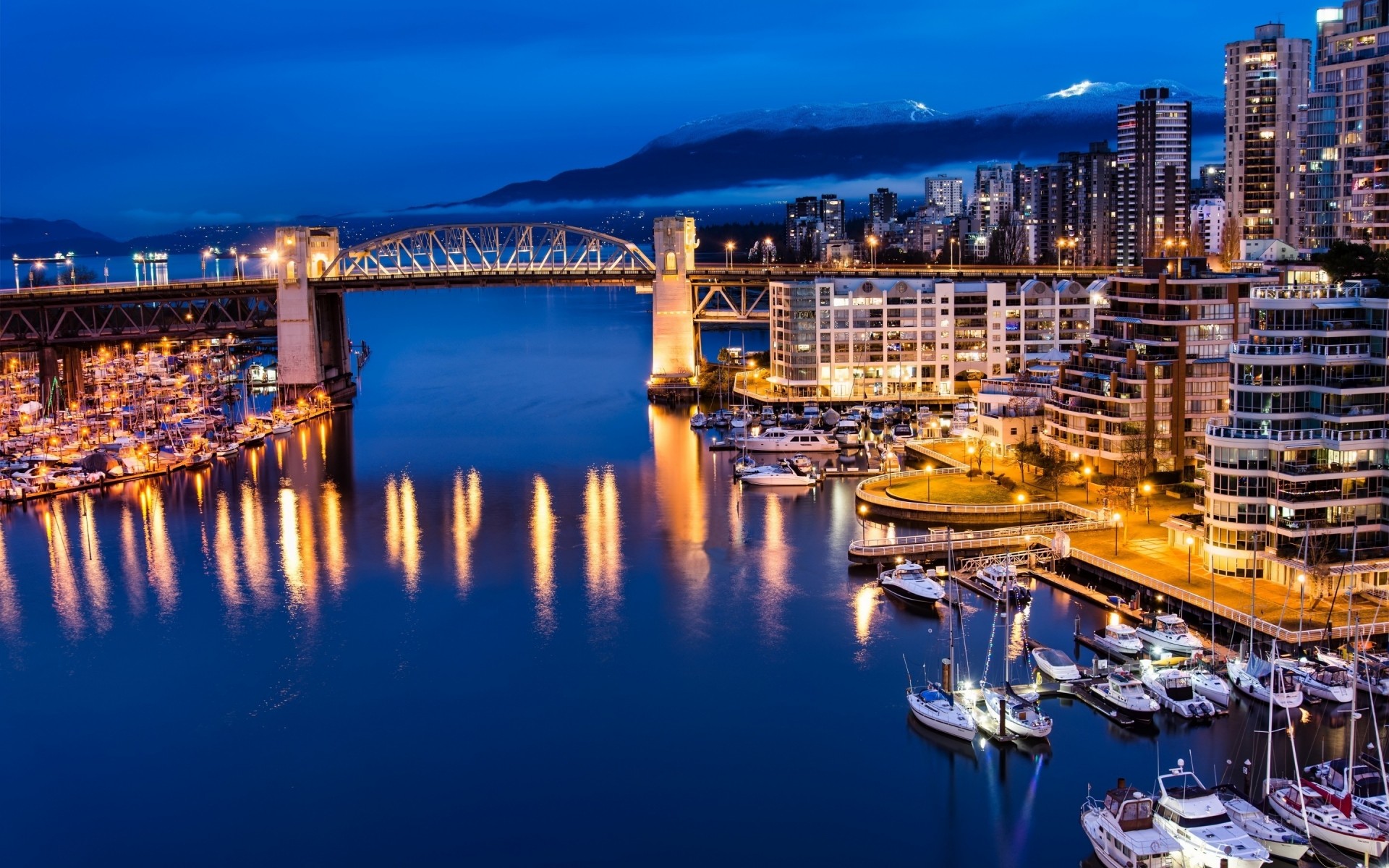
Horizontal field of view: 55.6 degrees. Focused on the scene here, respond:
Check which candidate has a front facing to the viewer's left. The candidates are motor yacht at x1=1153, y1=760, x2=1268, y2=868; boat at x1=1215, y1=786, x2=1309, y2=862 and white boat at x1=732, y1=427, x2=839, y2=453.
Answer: the white boat

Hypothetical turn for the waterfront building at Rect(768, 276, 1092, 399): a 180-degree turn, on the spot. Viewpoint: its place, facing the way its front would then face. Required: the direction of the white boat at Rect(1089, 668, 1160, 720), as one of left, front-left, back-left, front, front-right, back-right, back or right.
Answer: back

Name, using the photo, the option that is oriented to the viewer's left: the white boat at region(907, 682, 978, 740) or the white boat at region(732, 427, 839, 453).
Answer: the white boat at region(732, 427, 839, 453)

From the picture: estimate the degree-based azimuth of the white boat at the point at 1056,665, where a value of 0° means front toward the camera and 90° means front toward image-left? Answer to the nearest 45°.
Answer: approximately 135°

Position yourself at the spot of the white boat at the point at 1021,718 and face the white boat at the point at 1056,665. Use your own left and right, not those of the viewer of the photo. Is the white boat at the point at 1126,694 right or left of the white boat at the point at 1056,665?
right

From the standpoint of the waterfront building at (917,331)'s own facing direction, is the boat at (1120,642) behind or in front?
in front

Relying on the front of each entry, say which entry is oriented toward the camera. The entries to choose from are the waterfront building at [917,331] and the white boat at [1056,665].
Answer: the waterfront building

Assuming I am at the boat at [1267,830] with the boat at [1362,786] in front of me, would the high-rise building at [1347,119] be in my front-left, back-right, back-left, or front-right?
front-left

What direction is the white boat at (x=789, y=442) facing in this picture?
to the viewer's left

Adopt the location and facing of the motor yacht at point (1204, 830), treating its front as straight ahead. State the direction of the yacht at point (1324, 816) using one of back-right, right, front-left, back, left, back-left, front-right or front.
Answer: left

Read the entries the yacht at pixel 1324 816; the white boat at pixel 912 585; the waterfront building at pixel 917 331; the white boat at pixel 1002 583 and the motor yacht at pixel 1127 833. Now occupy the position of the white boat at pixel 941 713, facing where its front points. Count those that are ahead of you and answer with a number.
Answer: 2
